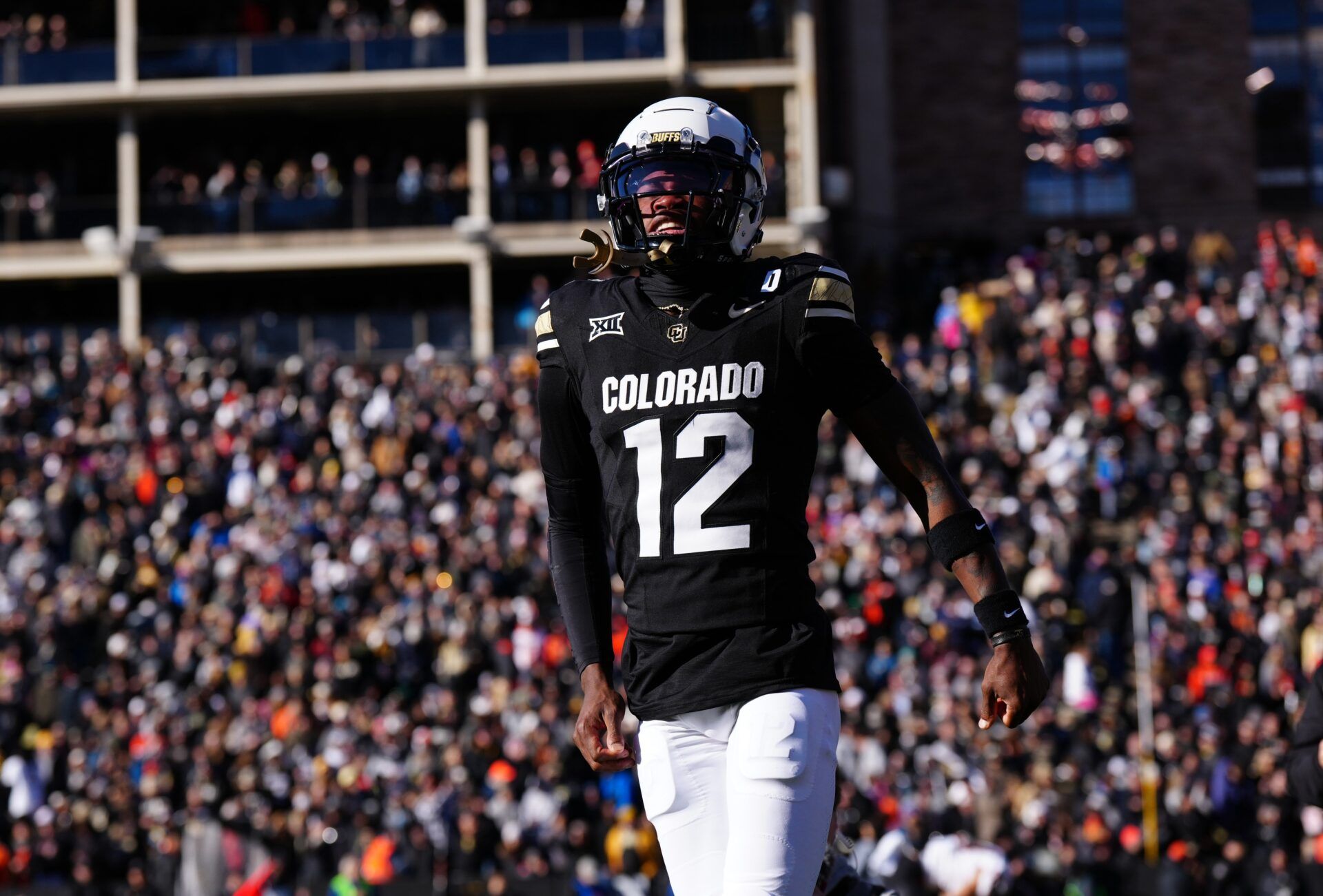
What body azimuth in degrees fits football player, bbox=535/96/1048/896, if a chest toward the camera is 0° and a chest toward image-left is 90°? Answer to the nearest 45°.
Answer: approximately 0°
